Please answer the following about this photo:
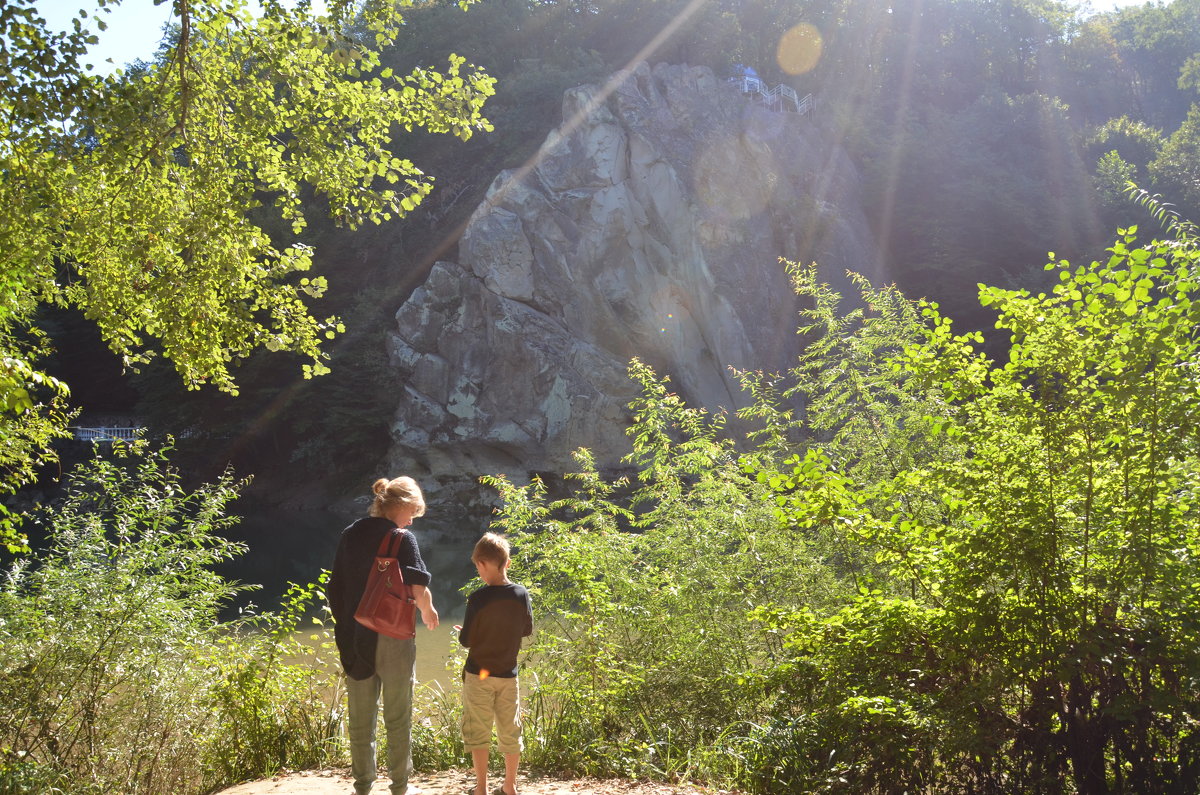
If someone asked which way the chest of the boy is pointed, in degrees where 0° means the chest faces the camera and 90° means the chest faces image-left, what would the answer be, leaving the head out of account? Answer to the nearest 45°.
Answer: approximately 180°

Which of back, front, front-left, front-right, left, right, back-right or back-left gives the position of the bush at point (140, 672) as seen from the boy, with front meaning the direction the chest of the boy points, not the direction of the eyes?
front-left

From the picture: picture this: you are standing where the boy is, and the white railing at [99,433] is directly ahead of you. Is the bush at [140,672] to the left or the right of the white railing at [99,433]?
left

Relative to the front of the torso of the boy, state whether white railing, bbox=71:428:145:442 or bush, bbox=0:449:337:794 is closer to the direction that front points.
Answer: the white railing

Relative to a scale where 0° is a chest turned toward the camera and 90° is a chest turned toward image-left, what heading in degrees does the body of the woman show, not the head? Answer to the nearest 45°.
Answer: approximately 225°

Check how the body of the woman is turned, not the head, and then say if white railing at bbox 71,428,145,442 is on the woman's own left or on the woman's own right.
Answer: on the woman's own left

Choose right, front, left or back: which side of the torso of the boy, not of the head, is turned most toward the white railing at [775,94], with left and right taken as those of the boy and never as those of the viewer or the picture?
front

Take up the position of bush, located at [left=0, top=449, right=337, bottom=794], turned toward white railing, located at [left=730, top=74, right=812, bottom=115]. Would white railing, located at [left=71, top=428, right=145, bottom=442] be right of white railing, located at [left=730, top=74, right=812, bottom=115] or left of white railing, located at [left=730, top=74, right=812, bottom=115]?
left

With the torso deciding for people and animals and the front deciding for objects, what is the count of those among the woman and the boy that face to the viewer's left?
0

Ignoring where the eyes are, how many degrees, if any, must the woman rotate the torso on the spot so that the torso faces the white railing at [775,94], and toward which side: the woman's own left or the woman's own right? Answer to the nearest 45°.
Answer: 0° — they already face it
